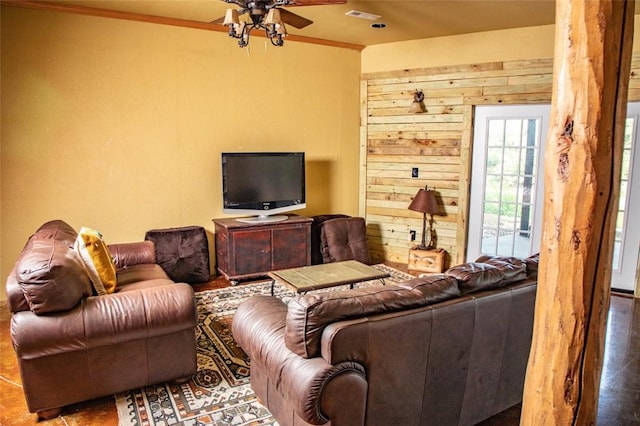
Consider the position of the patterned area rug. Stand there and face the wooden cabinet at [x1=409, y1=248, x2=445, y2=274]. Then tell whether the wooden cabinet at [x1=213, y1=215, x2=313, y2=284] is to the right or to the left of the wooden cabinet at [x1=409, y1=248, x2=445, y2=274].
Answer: left

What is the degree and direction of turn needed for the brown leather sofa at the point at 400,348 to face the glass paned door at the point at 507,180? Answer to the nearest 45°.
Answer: approximately 45° to its right

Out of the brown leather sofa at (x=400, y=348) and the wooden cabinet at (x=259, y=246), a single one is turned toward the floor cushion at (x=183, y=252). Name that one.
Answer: the brown leather sofa

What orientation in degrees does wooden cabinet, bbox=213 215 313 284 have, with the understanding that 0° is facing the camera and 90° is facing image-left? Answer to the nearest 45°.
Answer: approximately 315°

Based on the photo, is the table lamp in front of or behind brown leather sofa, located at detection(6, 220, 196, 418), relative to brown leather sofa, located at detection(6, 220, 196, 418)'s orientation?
in front

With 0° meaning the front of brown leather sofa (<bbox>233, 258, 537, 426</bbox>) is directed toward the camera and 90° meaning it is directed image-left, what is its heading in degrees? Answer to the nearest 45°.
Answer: approximately 135°

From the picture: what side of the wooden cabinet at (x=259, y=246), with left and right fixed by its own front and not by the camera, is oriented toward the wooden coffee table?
front

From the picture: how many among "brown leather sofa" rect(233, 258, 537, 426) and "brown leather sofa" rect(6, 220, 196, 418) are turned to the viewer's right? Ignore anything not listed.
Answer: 1

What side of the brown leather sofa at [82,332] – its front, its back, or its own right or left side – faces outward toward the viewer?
right

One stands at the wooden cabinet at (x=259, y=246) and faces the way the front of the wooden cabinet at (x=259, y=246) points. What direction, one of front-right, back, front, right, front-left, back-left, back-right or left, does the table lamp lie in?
front-left

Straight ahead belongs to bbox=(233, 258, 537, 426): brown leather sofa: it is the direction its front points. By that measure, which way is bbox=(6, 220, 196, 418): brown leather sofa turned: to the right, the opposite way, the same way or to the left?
to the right

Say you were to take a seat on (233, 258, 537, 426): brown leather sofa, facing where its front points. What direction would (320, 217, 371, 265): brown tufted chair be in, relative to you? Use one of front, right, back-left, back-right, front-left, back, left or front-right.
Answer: front-right

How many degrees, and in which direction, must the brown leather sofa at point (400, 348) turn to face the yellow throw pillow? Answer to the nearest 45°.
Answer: approximately 45° to its left

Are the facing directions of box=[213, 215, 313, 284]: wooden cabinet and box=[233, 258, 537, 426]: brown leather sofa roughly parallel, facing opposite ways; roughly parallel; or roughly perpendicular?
roughly parallel, facing opposite ways
